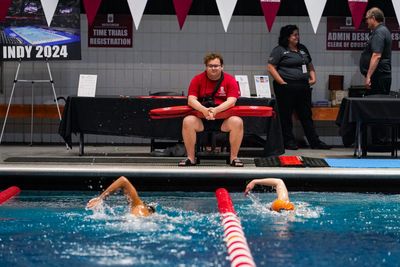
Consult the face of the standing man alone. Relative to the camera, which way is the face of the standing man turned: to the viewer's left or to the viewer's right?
to the viewer's left

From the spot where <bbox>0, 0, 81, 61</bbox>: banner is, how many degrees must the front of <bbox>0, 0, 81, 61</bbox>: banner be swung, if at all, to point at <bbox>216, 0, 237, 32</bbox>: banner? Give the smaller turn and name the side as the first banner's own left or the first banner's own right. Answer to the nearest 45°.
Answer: approximately 45° to the first banner's own left

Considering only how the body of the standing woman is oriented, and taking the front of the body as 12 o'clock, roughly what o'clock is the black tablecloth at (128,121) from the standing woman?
The black tablecloth is roughly at 3 o'clock from the standing woman.

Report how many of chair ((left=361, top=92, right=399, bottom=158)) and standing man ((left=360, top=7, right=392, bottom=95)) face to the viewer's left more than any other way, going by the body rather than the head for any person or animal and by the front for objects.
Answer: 1

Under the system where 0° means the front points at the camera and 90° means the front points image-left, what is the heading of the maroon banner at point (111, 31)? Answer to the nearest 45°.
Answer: approximately 0°

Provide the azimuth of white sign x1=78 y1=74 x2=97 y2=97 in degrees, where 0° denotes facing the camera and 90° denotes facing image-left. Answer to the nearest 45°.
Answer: approximately 0°

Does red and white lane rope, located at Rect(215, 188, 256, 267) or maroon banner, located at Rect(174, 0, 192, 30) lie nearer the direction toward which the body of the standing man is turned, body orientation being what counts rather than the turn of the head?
the maroon banner
